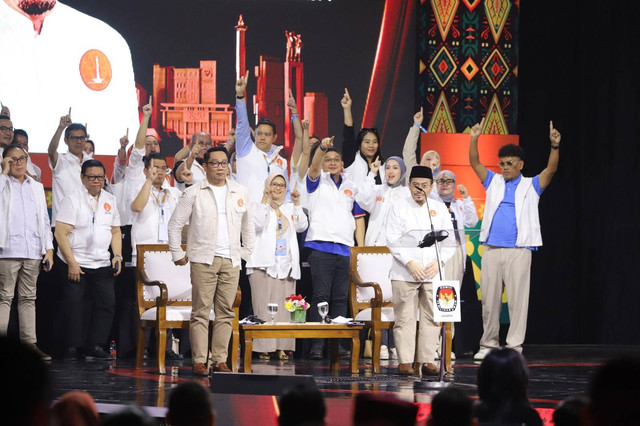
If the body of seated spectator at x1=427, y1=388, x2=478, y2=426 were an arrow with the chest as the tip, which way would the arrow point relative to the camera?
away from the camera

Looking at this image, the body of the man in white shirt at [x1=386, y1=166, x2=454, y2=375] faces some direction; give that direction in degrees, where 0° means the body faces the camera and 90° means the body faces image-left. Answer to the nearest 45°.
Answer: approximately 0°

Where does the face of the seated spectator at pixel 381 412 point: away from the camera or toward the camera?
away from the camera

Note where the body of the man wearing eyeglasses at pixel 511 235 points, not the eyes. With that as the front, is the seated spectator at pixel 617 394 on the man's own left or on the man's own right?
on the man's own left

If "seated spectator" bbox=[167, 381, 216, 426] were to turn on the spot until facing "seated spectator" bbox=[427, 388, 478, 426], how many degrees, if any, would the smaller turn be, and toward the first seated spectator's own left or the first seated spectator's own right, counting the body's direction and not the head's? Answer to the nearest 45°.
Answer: approximately 90° to the first seated spectator's own right

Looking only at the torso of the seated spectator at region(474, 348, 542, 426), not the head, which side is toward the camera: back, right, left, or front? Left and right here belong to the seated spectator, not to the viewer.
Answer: back

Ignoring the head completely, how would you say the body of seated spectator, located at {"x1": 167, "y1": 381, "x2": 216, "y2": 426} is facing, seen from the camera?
away from the camera

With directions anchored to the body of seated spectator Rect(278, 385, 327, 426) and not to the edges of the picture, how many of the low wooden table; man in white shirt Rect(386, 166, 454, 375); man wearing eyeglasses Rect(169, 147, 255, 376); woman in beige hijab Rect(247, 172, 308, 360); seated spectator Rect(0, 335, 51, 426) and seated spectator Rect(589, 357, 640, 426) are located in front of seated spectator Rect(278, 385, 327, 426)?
4

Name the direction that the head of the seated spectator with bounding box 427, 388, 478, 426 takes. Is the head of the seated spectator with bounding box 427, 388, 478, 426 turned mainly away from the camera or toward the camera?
away from the camera

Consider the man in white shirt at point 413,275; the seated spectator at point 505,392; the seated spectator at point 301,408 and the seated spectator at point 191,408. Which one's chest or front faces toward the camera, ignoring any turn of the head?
the man in white shirt

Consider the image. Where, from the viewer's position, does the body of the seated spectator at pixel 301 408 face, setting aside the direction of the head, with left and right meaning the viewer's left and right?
facing away from the viewer

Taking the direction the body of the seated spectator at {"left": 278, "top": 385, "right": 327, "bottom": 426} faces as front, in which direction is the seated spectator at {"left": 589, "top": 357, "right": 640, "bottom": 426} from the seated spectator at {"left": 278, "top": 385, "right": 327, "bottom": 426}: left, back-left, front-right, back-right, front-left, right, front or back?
back-right

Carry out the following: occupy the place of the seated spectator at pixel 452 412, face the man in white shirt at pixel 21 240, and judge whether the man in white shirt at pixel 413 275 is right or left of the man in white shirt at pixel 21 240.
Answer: right

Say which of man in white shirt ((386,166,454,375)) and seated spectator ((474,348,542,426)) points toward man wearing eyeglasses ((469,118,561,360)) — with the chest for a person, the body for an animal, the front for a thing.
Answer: the seated spectator

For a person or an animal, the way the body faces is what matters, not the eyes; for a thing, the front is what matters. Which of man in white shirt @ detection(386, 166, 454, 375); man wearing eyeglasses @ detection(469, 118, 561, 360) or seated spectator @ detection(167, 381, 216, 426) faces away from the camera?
the seated spectator
